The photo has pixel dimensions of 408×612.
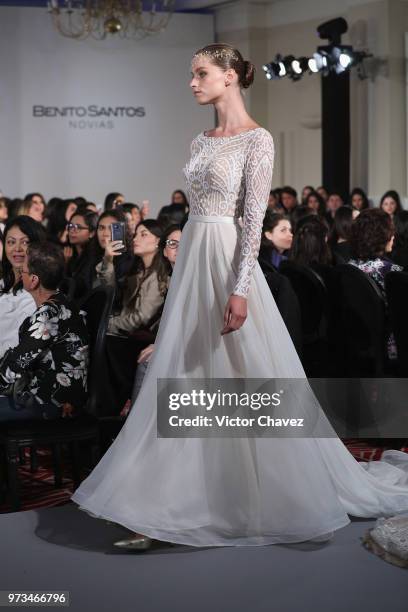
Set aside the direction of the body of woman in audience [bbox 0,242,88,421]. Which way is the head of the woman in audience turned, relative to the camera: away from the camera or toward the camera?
away from the camera

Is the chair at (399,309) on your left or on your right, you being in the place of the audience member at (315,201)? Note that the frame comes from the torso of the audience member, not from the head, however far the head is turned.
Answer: on your left

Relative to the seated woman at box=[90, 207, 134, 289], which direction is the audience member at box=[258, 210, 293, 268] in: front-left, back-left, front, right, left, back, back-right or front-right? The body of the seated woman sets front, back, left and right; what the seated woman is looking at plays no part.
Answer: back-left

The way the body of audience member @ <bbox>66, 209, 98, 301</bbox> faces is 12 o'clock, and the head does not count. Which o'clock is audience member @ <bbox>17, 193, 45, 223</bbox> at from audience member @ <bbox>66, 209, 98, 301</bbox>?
audience member @ <bbox>17, 193, 45, 223</bbox> is roughly at 4 o'clock from audience member @ <bbox>66, 209, 98, 301</bbox>.
